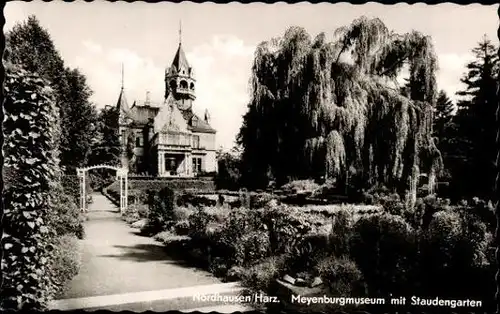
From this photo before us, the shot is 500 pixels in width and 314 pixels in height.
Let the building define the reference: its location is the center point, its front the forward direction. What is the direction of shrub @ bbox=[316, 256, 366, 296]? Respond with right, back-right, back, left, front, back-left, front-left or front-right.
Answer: front-left

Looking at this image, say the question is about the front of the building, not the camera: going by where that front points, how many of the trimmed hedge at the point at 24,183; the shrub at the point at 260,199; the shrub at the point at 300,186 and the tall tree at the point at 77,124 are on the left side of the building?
2

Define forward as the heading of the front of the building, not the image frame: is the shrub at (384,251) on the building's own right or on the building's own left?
on the building's own left

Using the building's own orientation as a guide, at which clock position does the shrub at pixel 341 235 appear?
The shrub is roughly at 12 o'clock from the building.

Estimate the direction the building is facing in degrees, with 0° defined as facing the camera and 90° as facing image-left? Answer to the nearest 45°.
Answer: approximately 0°

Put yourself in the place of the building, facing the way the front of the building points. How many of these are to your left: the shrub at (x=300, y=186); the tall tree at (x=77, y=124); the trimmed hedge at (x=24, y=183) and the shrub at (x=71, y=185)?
1

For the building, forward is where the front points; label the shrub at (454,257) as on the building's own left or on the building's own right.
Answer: on the building's own left

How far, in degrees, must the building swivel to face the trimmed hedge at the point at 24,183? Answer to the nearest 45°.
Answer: approximately 45° to its right

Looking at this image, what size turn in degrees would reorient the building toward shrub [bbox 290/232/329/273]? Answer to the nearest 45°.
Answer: approximately 45° to its left

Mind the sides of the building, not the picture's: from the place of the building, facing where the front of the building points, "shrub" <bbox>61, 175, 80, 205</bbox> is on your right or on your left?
on your right
